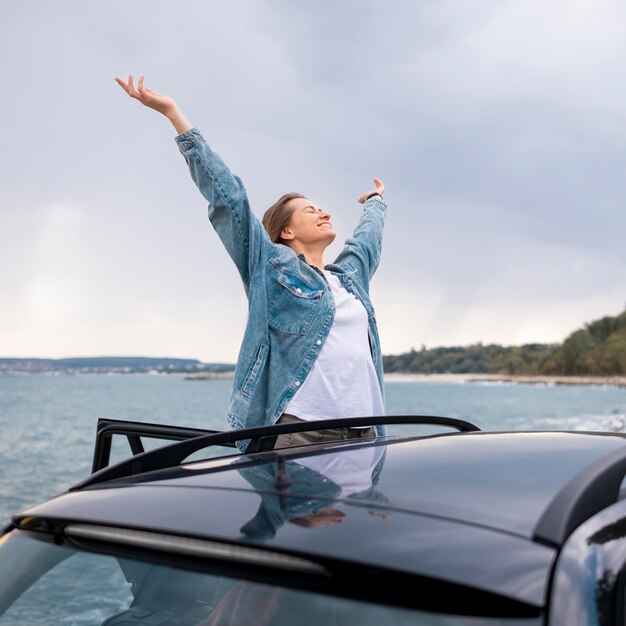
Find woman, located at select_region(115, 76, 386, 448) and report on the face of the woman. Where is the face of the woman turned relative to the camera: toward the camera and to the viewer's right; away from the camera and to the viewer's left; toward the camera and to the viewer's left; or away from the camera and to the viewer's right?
toward the camera and to the viewer's right

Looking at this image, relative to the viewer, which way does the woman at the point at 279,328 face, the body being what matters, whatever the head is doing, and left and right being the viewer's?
facing the viewer and to the right of the viewer
